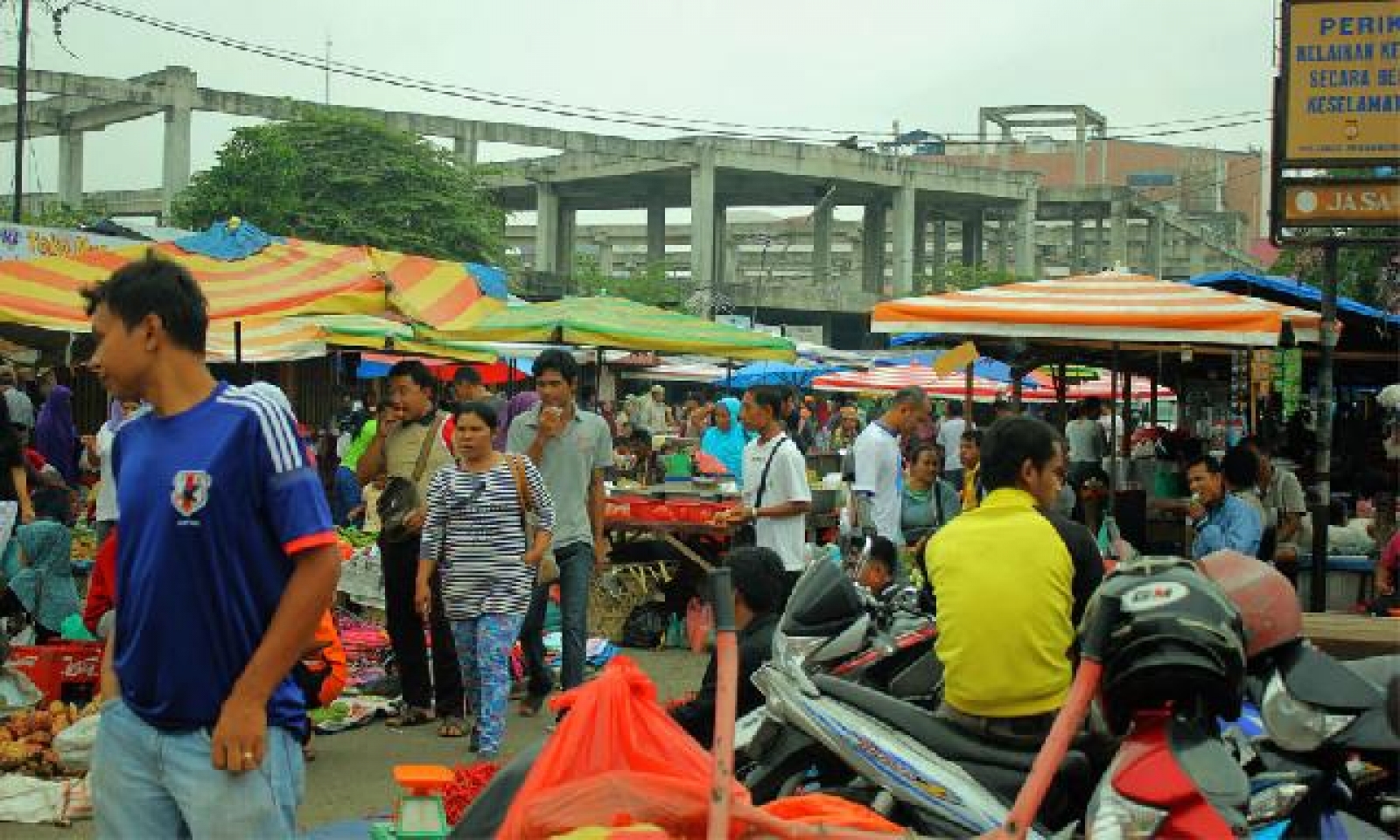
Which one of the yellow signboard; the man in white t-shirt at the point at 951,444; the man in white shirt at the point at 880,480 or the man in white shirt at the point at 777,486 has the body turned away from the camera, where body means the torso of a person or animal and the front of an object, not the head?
the man in white t-shirt

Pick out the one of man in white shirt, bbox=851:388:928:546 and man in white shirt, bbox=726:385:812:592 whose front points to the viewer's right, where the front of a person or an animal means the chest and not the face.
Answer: man in white shirt, bbox=851:388:928:546

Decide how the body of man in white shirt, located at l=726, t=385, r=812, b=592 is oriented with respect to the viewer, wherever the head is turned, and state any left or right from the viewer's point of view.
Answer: facing to the left of the viewer

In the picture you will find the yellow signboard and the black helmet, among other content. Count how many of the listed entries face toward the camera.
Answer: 2

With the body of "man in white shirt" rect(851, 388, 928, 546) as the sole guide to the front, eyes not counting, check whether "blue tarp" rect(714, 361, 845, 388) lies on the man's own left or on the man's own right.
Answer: on the man's own left

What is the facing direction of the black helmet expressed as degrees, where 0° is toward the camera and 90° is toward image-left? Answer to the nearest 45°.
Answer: approximately 0°

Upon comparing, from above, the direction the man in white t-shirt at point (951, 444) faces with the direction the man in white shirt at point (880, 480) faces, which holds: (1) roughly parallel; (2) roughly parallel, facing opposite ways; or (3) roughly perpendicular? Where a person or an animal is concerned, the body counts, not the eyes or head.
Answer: roughly perpendicular
